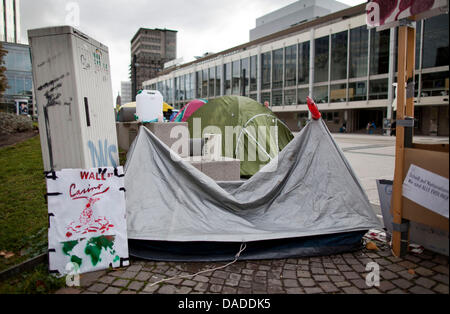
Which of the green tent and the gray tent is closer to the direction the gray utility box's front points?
the gray tent

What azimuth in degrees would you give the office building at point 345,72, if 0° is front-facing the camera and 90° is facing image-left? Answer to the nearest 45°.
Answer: approximately 45°

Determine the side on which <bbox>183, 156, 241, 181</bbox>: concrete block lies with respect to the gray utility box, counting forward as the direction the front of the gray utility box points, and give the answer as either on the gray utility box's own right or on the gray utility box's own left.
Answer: on the gray utility box's own left

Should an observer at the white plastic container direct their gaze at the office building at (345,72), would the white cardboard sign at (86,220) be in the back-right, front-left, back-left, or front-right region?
back-right

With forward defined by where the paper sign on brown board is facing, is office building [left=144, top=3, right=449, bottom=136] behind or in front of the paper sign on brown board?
behind

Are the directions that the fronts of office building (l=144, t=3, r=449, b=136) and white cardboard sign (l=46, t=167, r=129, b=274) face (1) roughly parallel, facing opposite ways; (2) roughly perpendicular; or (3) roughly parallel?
roughly perpendicular

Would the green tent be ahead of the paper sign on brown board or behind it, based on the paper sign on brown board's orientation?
behind

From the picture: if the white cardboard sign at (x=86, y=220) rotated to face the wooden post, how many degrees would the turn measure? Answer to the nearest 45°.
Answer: approximately 90° to its left

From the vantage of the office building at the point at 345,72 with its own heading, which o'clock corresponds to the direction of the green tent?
The green tent is roughly at 11 o'clock from the office building.

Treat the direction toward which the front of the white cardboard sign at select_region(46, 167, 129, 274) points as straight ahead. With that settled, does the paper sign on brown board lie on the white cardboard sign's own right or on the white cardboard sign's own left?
on the white cardboard sign's own left

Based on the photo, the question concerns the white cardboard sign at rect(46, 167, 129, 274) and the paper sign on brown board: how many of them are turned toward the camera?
2

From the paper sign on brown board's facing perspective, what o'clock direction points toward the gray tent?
The gray tent is roughly at 3 o'clock from the paper sign on brown board.
